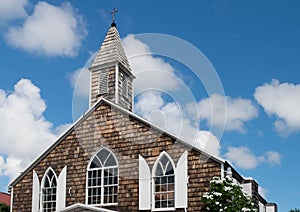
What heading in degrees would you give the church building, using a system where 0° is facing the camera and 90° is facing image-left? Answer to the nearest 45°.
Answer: approximately 45°
